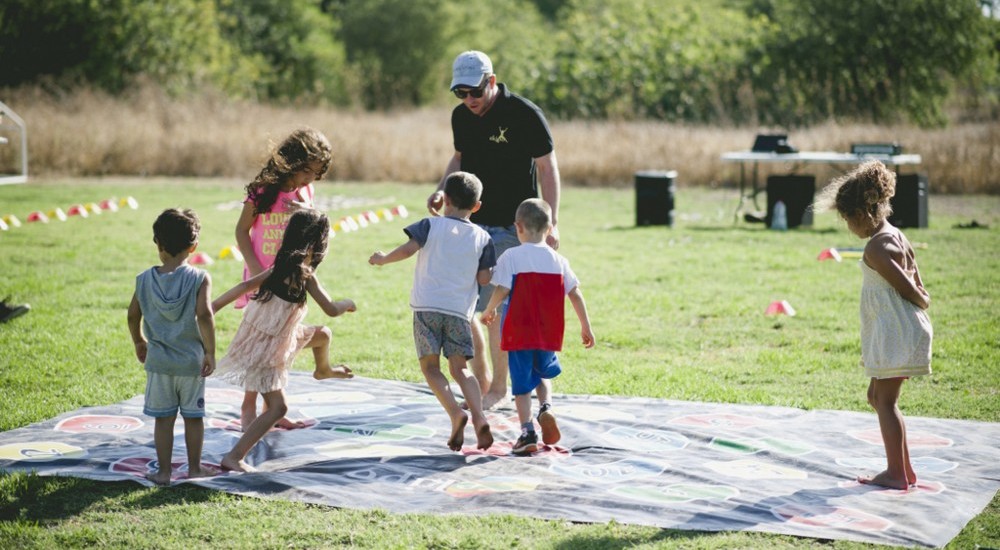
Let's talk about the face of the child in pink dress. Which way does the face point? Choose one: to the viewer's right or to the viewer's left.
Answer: to the viewer's right

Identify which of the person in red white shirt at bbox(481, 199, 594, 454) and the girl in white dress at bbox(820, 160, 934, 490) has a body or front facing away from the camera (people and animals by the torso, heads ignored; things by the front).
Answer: the person in red white shirt

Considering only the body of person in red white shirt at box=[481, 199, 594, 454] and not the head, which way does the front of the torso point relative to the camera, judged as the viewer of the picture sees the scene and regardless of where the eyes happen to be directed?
away from the camera

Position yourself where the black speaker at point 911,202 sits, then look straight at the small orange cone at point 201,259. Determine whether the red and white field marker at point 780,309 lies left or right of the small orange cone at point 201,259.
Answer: left

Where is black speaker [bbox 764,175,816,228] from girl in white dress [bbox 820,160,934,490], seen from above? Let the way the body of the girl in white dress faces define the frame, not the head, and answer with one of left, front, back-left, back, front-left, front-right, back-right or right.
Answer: right

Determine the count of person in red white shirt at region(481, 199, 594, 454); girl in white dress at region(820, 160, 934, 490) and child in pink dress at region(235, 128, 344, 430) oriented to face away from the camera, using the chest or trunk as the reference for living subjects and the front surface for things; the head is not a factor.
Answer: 1

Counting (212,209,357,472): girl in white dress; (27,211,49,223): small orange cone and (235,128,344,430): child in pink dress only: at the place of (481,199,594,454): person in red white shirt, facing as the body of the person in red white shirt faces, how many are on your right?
0

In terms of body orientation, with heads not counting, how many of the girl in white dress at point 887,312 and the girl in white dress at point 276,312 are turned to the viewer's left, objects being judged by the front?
1

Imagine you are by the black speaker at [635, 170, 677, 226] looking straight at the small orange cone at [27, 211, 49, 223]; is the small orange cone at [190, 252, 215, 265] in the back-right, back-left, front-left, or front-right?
front-left

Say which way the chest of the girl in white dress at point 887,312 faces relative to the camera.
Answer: to the viewer's left

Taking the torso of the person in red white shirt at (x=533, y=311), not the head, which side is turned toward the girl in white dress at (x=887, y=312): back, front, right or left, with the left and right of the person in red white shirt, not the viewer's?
right

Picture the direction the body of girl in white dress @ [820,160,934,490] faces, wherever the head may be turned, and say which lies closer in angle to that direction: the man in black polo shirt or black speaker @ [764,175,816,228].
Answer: the man in black polo shirt

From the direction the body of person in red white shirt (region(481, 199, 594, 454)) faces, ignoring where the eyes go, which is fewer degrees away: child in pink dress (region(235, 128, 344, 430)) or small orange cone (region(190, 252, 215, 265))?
the small orange cone

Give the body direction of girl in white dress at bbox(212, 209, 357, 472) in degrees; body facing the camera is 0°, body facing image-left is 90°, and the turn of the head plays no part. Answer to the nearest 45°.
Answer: approximately 225°
